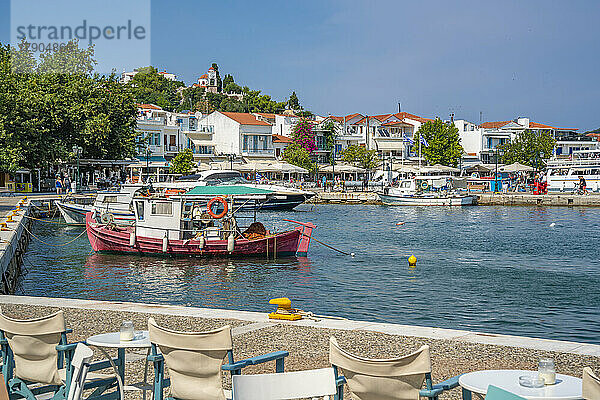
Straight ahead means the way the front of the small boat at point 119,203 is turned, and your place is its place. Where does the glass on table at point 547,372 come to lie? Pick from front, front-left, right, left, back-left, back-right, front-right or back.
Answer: left

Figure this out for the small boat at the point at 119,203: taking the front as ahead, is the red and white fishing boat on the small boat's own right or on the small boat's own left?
on the small boat's own left

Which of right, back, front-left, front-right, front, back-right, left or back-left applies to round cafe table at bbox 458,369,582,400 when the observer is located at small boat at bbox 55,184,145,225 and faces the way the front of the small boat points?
left

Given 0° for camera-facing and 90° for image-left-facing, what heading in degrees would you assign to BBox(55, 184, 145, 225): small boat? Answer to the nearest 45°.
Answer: approximately 90°

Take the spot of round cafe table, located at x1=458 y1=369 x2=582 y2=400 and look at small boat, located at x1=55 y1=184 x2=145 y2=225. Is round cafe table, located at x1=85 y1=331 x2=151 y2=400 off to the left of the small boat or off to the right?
left
